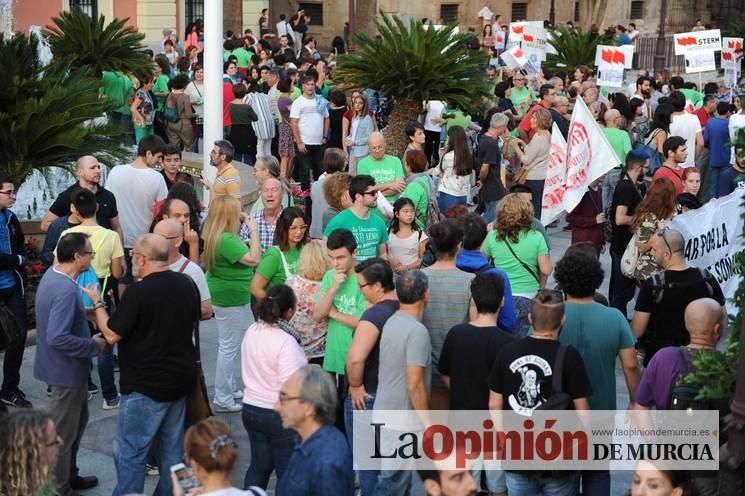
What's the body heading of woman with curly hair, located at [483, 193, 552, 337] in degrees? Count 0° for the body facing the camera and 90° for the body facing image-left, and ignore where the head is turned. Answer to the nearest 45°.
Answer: approximately 180°

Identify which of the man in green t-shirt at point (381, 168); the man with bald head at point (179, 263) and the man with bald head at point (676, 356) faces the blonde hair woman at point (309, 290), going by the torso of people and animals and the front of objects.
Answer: the man in green t-shirt

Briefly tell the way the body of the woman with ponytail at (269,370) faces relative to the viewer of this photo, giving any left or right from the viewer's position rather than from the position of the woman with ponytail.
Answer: facing away from the viewer and to the right of the viewer

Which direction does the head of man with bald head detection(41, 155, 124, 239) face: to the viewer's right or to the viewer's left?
to the viewer's right

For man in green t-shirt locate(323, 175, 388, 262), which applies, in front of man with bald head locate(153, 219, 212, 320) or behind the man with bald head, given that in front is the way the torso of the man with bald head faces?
behind

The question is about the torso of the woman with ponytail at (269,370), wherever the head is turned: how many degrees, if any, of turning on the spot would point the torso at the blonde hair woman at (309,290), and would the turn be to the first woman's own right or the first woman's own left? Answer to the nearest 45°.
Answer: approximately 45° to the first woman's own left
